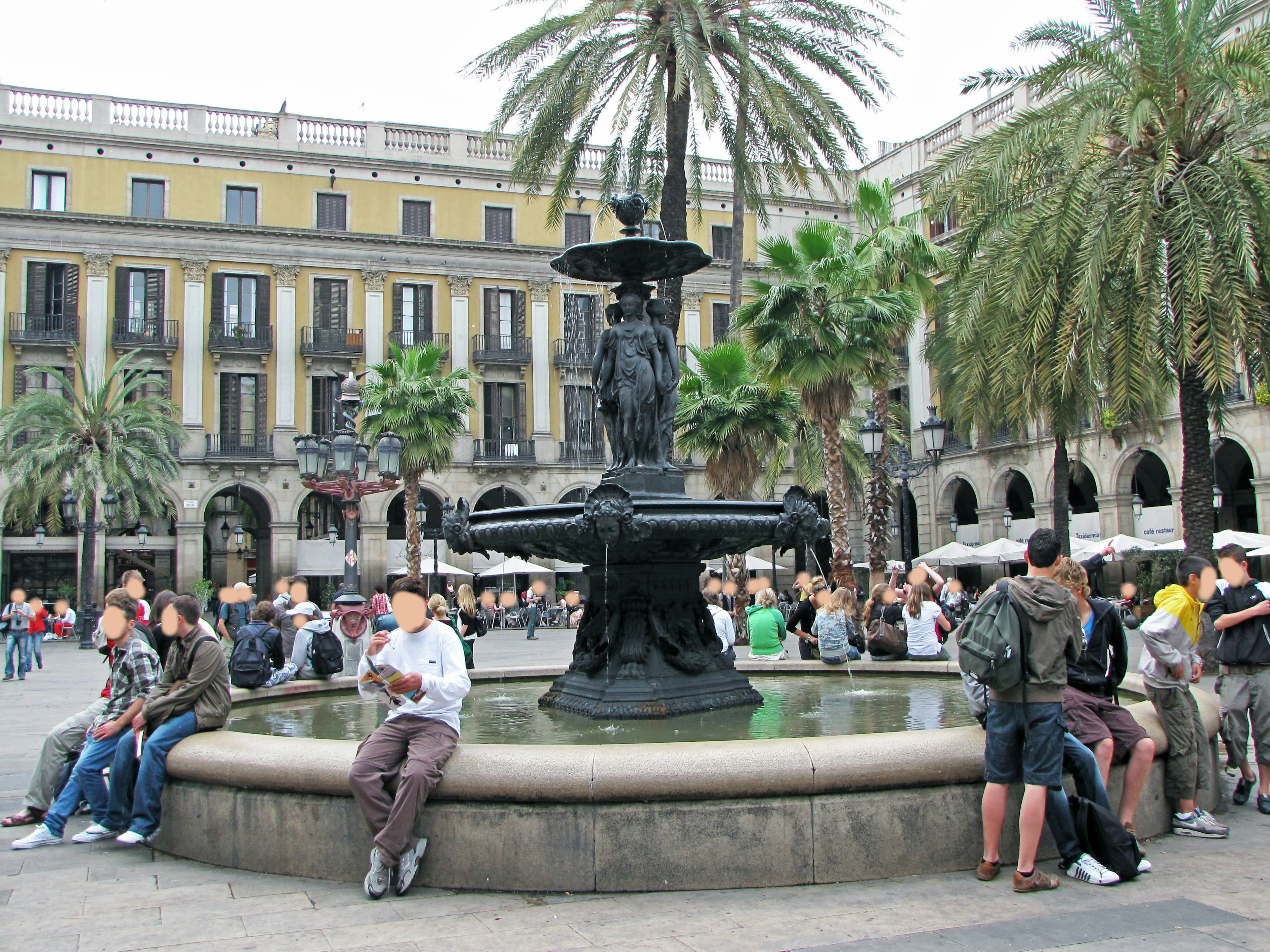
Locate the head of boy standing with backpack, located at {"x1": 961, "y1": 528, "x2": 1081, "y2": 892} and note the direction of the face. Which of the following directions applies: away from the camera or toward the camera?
away from the camera
